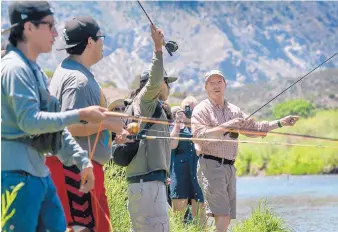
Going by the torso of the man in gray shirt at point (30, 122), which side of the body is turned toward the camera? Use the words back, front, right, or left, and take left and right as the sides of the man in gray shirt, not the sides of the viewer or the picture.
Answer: right

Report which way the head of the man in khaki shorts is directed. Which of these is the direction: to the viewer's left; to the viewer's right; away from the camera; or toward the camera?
toward the camera

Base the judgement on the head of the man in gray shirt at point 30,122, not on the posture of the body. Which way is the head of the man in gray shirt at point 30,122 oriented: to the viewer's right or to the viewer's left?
to the viewer's right

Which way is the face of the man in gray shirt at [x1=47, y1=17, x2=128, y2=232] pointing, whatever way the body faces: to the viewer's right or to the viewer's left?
to the viewer's right

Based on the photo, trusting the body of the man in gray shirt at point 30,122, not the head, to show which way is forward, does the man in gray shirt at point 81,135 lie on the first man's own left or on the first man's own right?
on the first man's own left
